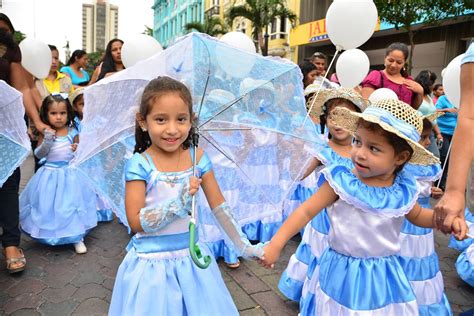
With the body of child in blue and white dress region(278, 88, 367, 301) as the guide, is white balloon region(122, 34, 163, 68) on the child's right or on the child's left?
on the child's right

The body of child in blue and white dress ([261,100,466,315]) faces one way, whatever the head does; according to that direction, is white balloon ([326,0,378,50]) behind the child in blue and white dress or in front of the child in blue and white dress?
behind

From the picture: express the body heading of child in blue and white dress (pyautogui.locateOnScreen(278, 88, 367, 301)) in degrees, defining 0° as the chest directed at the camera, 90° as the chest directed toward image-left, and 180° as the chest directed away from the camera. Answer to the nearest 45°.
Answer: approximately 0°

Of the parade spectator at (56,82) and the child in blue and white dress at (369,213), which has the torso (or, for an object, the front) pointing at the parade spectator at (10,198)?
the parade spectator at (56,82)

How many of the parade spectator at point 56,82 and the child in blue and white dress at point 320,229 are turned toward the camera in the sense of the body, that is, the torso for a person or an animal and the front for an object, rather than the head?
2

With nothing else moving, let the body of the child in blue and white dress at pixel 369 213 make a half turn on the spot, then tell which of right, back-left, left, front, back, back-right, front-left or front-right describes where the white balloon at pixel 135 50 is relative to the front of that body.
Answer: front-left

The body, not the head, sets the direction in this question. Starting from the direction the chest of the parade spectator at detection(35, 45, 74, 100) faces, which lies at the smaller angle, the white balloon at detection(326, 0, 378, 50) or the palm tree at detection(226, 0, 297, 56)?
the white balloon
